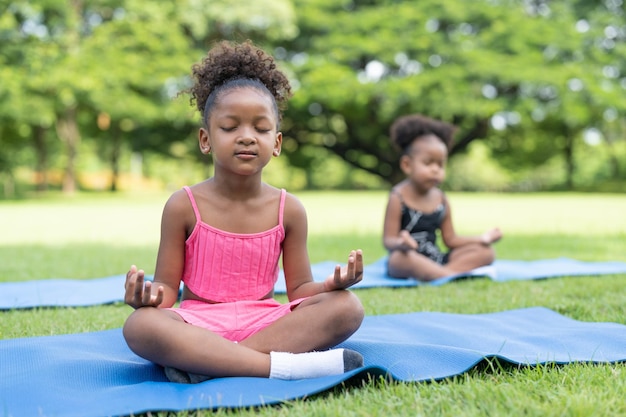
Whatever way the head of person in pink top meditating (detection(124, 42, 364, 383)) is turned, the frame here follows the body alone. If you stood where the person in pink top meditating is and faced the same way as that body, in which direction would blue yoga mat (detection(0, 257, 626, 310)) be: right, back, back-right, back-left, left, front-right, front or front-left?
back

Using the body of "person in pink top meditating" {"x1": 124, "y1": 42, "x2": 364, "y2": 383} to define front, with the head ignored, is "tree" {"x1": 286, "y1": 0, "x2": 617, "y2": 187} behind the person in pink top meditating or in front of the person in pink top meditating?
behind

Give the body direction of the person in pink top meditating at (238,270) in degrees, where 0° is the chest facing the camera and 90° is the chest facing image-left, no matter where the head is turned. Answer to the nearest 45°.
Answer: approximately 0°
